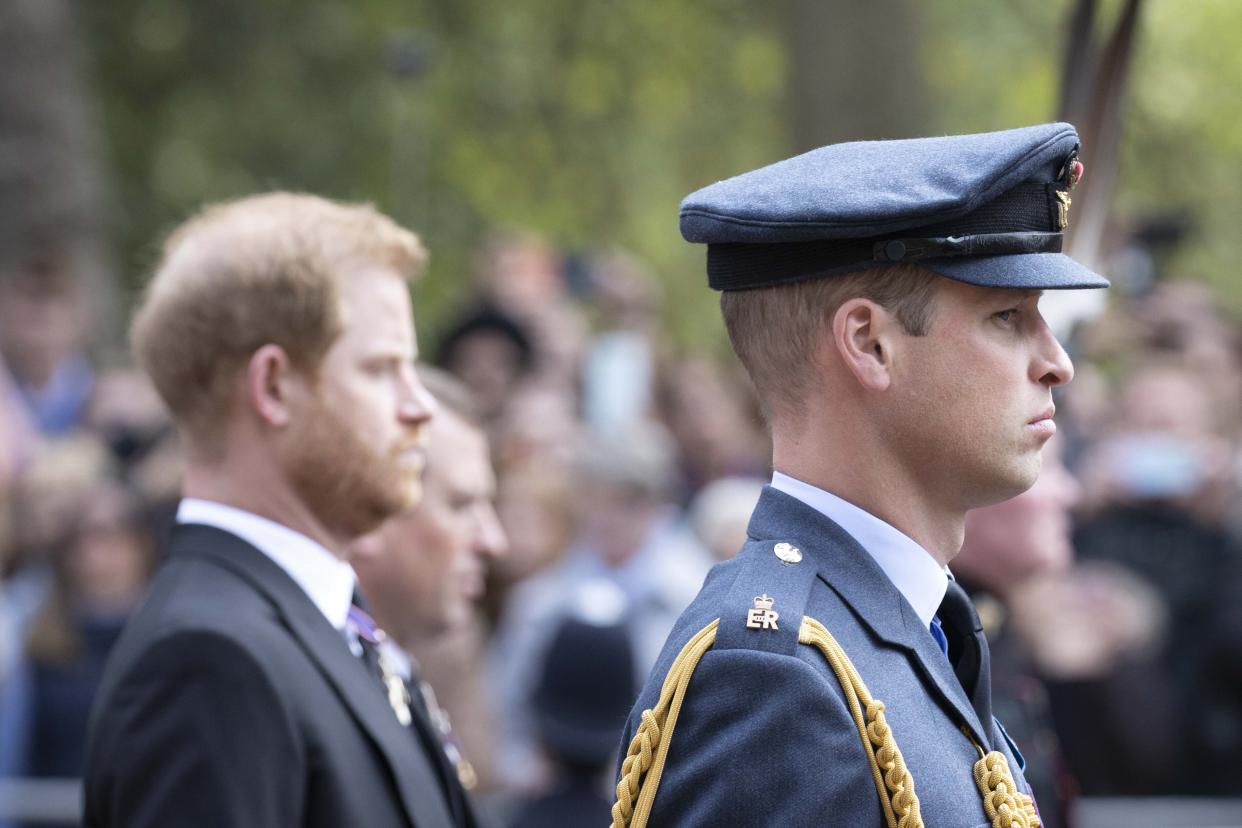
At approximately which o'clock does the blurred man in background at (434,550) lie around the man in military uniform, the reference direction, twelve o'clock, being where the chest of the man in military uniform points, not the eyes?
The blurred man in background is roughly at 8 o'clock from the man in military uniform.

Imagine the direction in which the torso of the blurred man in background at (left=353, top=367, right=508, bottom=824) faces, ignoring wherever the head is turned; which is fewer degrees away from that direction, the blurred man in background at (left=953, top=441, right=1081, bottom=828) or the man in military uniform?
the blurred man in background

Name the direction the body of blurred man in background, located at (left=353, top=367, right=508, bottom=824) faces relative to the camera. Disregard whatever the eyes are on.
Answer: to the viewer's right

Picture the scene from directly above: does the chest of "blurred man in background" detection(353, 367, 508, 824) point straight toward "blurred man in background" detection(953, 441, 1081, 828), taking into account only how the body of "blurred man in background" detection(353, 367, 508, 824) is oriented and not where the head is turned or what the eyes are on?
yes

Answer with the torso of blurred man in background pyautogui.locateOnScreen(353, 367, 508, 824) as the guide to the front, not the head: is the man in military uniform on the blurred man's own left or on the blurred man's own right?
on the blurred man's own right

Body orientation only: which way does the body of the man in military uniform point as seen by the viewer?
to the viewer's right

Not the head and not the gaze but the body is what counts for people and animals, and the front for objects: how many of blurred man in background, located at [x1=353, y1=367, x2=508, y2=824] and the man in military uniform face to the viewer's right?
2

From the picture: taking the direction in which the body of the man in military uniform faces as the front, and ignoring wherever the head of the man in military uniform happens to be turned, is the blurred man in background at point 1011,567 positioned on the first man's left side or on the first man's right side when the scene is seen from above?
on the first man's left side
